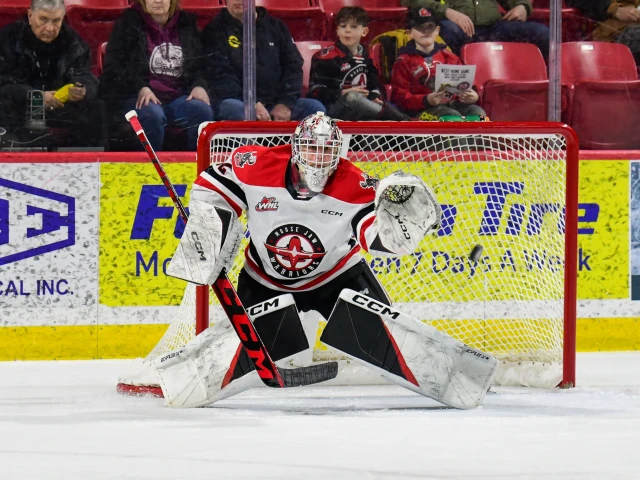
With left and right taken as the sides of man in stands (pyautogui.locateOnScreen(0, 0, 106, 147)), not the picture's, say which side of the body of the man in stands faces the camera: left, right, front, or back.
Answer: front

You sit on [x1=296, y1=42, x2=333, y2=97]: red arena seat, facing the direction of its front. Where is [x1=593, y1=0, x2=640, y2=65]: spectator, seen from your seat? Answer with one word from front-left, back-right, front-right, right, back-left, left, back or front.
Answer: left

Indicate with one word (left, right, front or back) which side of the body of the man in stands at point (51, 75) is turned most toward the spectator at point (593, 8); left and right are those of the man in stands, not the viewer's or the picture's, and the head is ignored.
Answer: left

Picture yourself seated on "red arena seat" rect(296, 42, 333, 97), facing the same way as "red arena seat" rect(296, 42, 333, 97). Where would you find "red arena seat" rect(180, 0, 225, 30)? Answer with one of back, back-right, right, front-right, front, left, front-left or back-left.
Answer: right

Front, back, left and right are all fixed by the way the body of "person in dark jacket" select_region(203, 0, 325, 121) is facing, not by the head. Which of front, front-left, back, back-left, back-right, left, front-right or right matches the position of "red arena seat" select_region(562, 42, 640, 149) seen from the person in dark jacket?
left

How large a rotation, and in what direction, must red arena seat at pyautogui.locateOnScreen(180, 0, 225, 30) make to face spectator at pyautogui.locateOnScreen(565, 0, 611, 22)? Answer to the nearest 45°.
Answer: approximately 90° to its left

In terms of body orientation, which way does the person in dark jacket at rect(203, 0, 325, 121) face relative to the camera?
toward the camera

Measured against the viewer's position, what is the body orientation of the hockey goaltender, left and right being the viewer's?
facing the viewer

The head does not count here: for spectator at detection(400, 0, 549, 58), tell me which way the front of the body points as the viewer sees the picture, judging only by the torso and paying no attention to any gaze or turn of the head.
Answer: toward the camera
